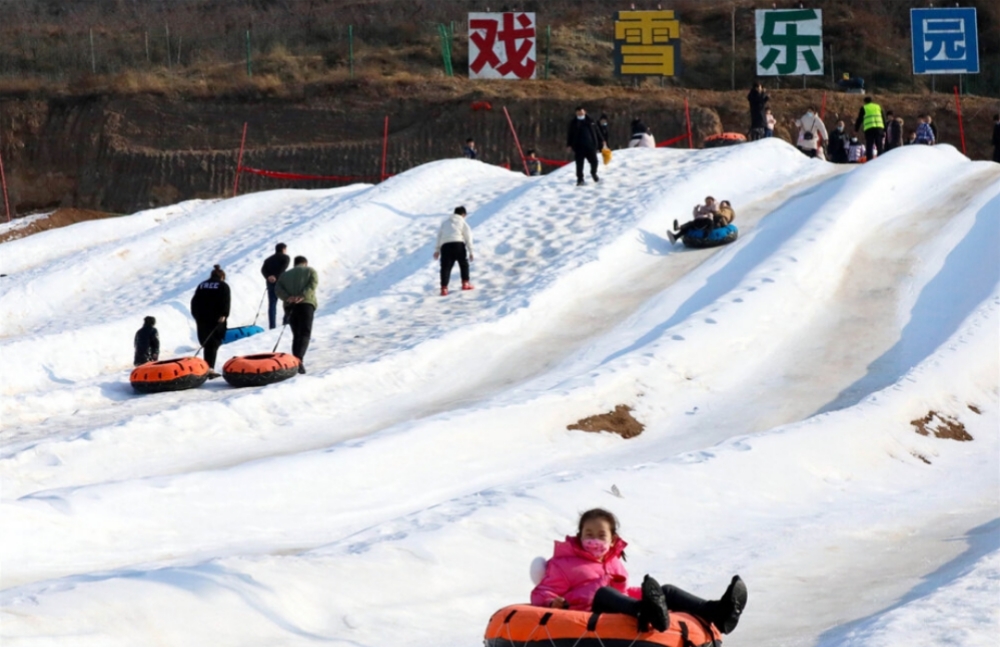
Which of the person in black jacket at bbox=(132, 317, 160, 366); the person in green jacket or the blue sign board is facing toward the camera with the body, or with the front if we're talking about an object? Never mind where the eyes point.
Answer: the blue sign board

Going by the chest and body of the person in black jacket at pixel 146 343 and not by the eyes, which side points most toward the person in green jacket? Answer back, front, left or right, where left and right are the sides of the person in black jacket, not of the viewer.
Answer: right

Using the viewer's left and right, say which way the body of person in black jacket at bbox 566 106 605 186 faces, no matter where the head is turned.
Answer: facing the viewer

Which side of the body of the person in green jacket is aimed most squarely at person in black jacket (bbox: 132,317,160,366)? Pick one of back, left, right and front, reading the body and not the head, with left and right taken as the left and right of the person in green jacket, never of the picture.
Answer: left

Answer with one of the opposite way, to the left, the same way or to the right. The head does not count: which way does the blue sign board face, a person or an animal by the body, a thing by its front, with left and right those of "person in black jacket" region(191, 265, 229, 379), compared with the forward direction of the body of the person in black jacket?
the opposite way

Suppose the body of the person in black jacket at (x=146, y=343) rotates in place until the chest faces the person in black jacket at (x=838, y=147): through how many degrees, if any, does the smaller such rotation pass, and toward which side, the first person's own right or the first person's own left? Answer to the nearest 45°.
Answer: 0° — they already face them

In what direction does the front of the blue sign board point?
toward the camera

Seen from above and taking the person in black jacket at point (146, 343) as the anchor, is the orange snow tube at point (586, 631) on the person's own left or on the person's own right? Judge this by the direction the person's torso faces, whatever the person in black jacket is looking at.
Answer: on the person's own right

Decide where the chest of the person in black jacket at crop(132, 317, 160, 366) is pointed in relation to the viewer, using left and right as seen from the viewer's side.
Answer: facing away from the viewer and to the right of the viewer
